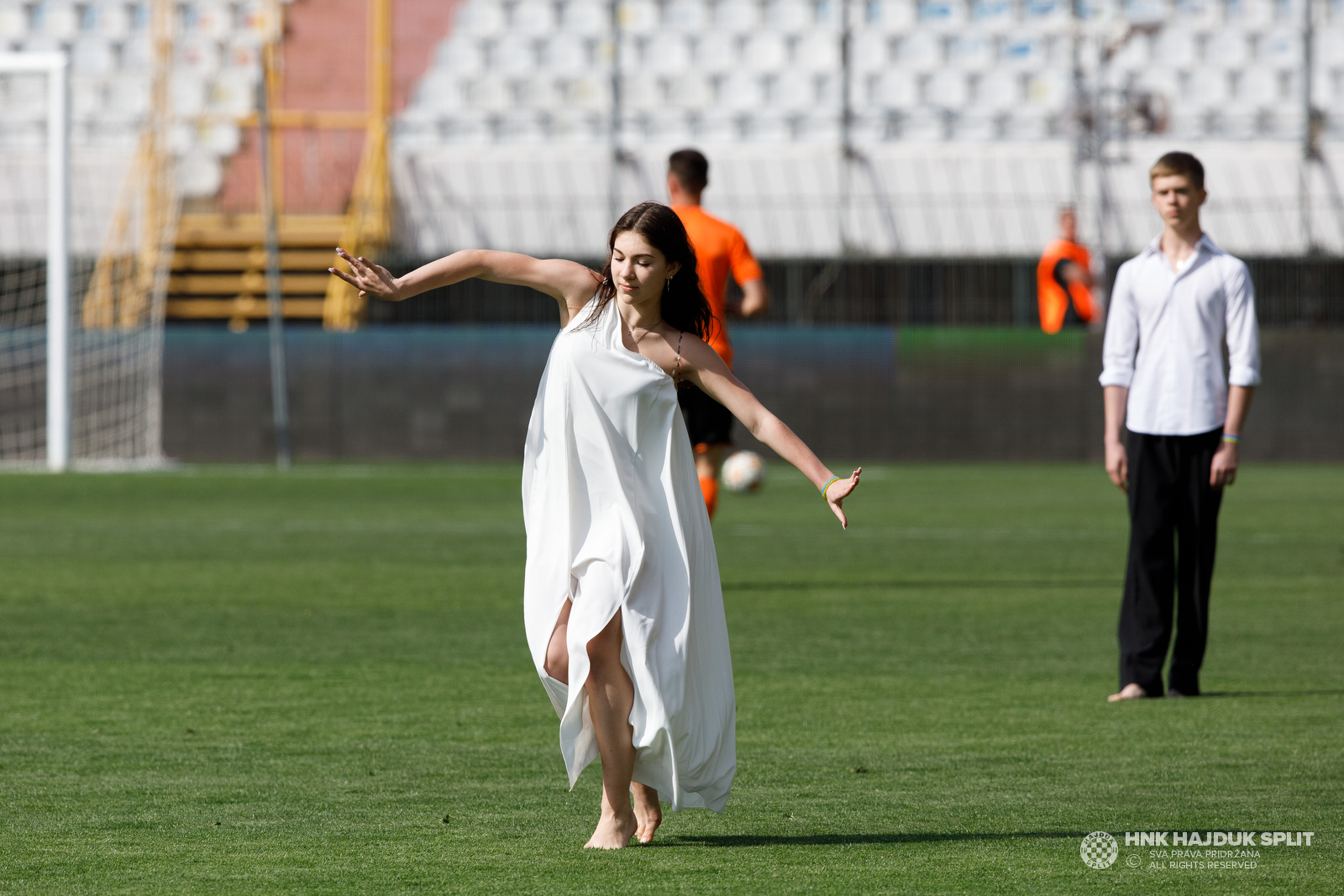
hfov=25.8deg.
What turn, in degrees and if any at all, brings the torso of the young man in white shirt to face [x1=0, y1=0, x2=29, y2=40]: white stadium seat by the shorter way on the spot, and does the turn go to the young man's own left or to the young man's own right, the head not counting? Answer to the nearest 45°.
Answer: approximately 135° to the young man's own right

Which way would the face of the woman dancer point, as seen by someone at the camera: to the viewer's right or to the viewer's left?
to the viewer's left

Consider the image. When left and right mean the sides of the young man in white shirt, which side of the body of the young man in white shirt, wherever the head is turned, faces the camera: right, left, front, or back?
front

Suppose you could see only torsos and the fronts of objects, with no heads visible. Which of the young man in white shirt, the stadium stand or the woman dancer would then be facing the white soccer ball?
the stadium stand

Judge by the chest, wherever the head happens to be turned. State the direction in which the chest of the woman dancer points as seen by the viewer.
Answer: toward the camera

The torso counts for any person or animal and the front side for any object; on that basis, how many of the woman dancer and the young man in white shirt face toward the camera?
2

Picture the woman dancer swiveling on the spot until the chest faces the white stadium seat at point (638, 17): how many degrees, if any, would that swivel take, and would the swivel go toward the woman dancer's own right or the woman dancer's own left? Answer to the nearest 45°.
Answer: approximately 180°

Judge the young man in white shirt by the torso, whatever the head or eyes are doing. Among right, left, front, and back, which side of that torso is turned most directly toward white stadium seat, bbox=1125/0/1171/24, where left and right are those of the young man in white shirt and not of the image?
back

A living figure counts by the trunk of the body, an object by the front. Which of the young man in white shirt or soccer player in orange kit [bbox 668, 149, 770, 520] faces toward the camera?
the young man in white shirt

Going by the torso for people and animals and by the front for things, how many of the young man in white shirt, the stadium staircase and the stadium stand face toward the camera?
3

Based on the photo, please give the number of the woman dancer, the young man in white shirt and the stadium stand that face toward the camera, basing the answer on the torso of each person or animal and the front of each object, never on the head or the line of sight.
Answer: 3

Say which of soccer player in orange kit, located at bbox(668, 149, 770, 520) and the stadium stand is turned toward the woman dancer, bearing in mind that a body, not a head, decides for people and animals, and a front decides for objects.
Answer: the stadium stand

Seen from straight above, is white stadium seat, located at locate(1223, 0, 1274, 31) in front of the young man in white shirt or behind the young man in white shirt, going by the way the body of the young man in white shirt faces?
behind

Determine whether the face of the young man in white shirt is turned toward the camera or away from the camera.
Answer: toward the camera

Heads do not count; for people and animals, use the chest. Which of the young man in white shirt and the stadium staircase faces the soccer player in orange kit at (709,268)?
the stadium staircase

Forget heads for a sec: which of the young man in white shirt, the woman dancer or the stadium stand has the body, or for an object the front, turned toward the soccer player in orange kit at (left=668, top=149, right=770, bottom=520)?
the stadium stand

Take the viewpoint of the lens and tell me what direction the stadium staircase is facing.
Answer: facing the viewer

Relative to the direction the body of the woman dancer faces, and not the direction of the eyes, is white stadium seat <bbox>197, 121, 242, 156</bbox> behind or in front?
behind

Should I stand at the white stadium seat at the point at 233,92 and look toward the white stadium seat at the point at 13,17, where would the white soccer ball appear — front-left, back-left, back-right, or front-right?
back-left
